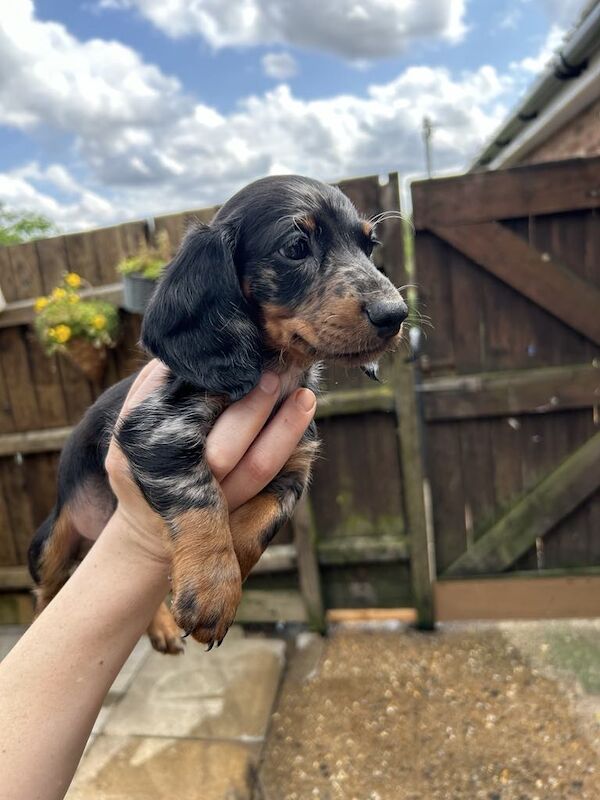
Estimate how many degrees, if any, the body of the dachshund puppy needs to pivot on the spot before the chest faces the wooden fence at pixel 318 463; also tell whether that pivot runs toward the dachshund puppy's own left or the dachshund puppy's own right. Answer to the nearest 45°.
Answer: approximately 135° to the dachshund puppy's own left

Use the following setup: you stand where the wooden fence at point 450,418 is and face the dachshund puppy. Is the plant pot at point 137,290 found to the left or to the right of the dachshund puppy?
right

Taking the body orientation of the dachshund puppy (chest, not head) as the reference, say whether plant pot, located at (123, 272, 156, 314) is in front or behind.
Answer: behind

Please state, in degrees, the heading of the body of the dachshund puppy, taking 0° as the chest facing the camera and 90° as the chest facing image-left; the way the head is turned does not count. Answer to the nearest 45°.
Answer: approximately 315°

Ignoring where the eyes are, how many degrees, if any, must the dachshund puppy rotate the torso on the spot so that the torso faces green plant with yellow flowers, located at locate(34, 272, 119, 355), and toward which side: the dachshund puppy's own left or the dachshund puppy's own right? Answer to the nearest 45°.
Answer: approximately 135° to the dachshund puppy's own left
